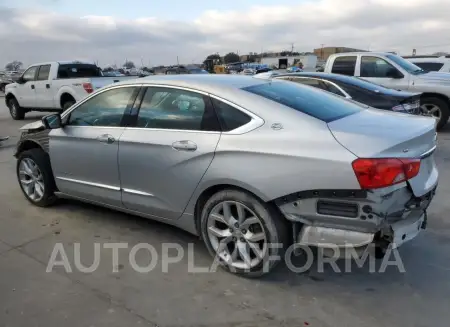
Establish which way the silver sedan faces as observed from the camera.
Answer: facing away from the viewer and to the left of the viewer

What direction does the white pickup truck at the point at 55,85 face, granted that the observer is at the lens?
facing away from the viewer and to the left of the viewer

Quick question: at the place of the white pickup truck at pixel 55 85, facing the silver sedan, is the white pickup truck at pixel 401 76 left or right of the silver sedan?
left

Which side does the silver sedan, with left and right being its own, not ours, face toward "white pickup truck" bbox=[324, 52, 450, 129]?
right

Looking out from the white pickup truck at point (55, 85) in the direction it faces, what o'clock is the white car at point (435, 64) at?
the white car at point (435, 64) is roughly at 5 o'clock from the white pickup truck at point (55, 85).

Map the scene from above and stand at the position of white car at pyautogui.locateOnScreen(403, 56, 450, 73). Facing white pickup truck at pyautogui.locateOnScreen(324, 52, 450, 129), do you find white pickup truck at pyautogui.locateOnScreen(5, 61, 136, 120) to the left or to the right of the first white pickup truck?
right

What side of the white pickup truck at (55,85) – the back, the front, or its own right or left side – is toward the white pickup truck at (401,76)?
back

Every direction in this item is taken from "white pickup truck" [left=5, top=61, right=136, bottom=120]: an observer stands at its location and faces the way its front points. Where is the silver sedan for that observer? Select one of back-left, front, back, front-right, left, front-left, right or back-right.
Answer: back-left

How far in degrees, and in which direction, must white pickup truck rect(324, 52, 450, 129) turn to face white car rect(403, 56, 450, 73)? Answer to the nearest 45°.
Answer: approximately 45° to its left

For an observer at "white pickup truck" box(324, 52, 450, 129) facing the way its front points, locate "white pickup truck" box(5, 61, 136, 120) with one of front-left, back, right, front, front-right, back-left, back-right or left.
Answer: back-right

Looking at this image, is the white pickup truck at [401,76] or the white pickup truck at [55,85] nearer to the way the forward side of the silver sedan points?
the white pickup truck at [55,85]

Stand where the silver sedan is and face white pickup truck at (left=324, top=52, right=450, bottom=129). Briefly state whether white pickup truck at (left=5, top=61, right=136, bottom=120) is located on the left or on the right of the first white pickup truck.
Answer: left
